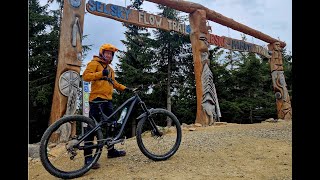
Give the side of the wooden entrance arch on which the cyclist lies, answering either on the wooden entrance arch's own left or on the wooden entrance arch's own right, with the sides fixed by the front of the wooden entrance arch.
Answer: on the wooden entrance arch's own right

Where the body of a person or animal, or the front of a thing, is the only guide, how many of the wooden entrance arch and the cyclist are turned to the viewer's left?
0

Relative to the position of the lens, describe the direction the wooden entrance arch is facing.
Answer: facing the viewer and to the right of the viewer

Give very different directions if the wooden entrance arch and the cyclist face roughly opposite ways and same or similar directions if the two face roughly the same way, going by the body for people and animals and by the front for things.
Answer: same or similar directions
